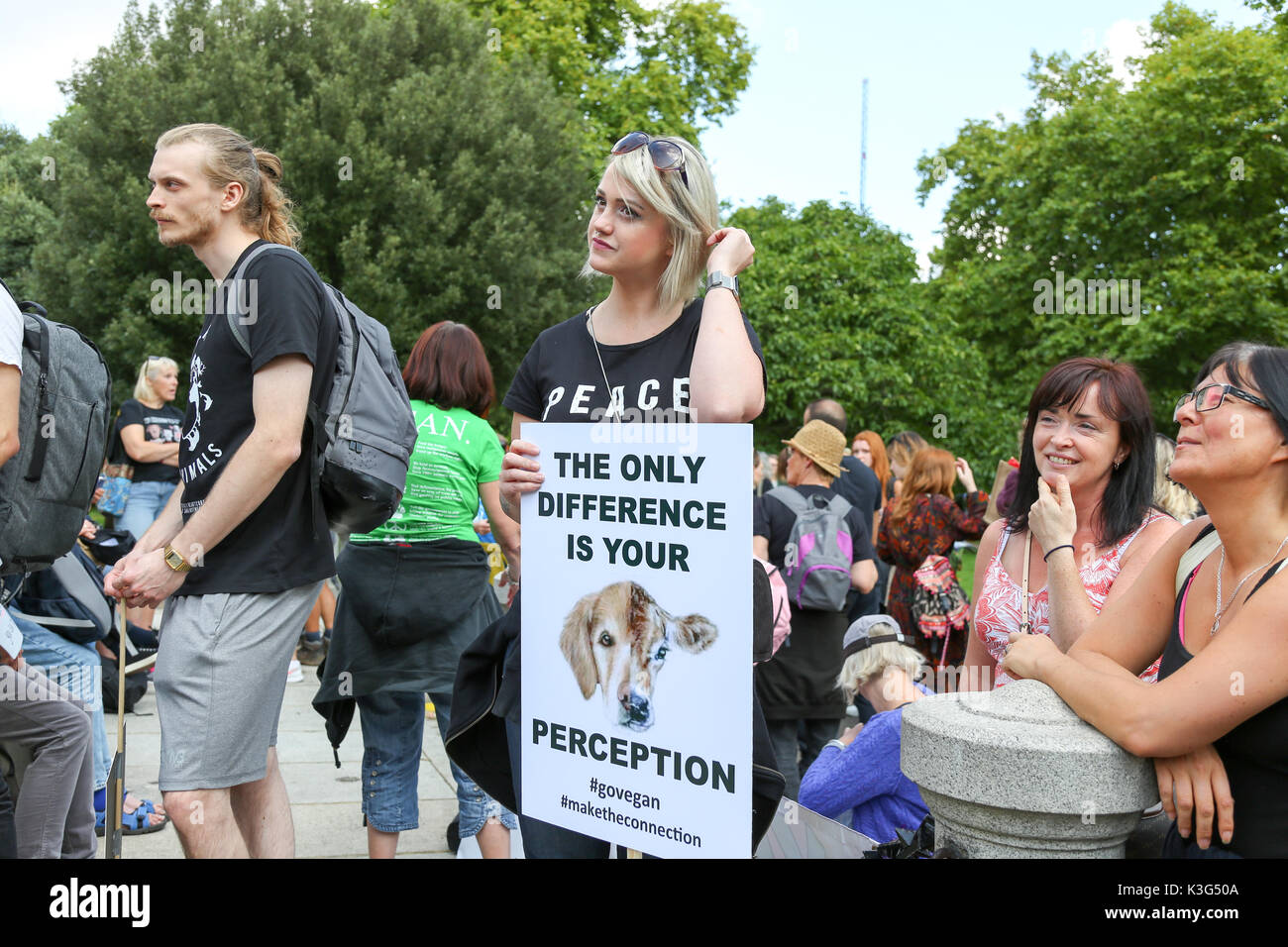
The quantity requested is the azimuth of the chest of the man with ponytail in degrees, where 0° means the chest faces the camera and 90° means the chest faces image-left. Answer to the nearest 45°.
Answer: approximately 90°

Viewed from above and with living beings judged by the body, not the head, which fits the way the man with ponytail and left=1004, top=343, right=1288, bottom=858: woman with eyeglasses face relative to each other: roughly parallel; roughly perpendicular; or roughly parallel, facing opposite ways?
roughly parallel

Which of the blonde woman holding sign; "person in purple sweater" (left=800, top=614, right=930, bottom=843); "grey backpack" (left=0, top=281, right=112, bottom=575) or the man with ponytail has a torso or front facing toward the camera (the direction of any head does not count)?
the blonde woman holding sign

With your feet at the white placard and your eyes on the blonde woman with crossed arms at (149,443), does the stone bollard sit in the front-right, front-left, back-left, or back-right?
back-right

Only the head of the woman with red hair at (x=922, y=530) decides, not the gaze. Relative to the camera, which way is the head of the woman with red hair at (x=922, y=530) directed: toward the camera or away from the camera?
away from the camera

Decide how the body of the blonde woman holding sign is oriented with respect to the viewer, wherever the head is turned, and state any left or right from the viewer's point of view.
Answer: facing the viewer

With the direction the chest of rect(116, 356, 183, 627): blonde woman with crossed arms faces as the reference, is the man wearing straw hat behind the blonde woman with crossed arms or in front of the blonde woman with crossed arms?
in front

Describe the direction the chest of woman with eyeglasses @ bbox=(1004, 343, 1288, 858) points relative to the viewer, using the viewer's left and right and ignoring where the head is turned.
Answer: facing the viewer and to the left of the viewer

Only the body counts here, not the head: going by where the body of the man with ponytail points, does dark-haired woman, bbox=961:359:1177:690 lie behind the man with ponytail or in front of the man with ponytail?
behind

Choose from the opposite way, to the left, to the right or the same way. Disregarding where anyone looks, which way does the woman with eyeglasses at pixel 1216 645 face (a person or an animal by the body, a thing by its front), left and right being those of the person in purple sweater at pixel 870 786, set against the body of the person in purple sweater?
to the left

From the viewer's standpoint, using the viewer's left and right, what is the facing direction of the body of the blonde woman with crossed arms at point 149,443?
facing the viewer and to the right of the viewer
